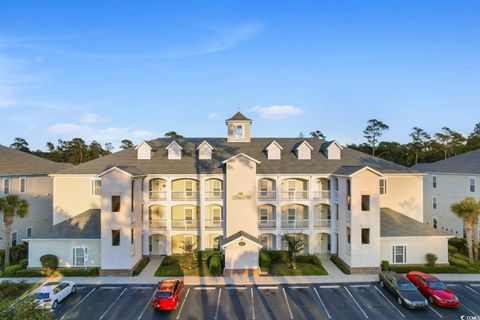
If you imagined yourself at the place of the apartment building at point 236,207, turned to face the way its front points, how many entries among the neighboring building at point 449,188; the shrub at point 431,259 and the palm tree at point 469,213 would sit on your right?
0

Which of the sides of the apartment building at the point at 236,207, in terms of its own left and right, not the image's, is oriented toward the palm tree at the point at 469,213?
left

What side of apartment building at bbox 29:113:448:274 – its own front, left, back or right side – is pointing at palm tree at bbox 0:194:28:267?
right

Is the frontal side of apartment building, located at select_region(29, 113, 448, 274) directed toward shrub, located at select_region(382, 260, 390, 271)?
no

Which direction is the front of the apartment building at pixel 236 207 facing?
toward the camera

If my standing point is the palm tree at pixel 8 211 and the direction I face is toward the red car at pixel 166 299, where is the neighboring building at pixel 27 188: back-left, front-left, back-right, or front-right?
back-left

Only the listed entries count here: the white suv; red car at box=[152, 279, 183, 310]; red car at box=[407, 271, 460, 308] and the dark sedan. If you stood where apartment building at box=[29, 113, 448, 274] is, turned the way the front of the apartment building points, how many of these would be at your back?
0

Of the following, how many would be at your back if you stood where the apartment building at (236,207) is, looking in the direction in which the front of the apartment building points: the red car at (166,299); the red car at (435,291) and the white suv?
0

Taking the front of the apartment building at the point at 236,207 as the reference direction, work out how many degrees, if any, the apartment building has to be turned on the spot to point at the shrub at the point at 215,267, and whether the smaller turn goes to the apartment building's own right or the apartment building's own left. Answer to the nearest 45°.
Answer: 0° — it already faces it

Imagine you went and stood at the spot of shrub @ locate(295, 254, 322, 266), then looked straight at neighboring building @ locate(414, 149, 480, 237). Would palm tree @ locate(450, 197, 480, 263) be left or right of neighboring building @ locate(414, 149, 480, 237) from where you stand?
right

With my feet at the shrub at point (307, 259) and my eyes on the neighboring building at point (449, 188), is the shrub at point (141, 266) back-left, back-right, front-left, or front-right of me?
back-left

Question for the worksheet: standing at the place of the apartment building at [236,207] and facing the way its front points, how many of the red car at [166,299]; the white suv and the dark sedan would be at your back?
0

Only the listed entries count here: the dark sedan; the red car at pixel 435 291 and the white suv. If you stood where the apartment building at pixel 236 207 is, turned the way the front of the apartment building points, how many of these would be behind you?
0

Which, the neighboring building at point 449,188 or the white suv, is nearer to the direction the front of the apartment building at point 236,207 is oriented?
the white suv

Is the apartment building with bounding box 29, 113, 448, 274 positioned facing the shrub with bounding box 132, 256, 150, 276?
no

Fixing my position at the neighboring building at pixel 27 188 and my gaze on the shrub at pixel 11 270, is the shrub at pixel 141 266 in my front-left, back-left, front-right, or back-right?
front-left
